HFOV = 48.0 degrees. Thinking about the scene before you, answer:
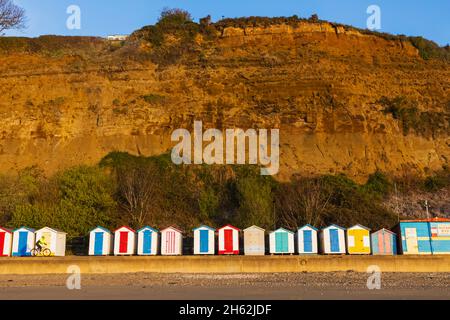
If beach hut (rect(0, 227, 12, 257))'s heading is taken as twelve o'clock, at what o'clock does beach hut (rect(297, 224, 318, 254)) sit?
beach hut (rect(297, 224, 318, 254)) is roughly at 10 o'clock from beach hut (rect(0, 227, 12, 257)).

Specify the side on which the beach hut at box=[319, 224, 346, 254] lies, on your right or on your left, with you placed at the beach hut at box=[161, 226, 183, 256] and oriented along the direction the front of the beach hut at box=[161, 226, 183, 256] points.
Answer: on your left

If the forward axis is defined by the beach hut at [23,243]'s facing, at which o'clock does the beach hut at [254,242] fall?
the beach hut at [254,242] is roughly at 10 o'clock from the beach hut at [23,243].

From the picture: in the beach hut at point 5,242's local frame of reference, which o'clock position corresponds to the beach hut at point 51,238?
the beach hut at point 51,238 is roughly at 10 o'clock from the beach hut at point 5,242.

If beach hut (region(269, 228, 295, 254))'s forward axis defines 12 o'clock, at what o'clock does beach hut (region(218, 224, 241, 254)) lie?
beach hut (region(218, 224, 241, 254)) is roughly at 3 o'clock from beach hut (region(269, 228, 295, 254)).

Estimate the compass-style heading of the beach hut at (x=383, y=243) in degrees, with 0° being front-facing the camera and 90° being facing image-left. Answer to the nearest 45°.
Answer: approximately 0°

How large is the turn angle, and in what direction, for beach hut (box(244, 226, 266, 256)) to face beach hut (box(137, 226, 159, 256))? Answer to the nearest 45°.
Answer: approximately 90° to its right

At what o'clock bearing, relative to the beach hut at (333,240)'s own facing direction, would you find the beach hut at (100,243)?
the beach hut at (100,243) is roughly at 3 o'clock from the beach hut at (333,240).

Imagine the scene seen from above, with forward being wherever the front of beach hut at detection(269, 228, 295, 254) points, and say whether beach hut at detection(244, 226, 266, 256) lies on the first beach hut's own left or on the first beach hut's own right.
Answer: on the first beach hut's own right

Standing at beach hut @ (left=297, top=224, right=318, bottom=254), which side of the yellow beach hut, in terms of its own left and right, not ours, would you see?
right

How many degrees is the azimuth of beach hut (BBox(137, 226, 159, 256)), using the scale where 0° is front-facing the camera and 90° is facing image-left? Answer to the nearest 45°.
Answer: approximately 0°

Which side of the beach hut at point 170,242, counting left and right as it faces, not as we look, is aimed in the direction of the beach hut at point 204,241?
left

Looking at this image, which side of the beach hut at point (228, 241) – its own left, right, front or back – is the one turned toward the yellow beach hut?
left

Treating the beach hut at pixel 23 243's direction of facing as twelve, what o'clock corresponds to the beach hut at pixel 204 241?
the beach hut at pixel 204 241 is roughly at 10 o'clock from the beach hut at pixel 23 243.
